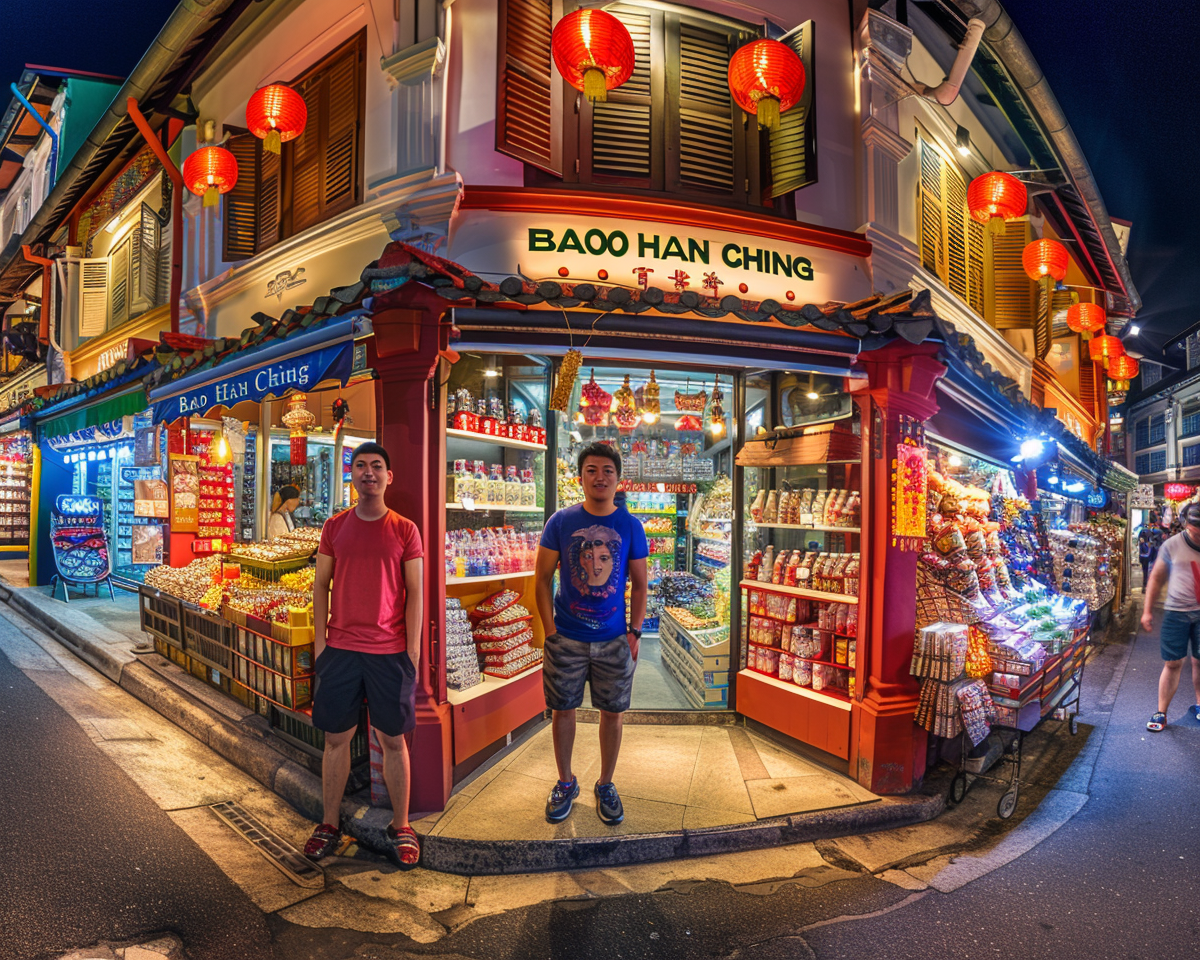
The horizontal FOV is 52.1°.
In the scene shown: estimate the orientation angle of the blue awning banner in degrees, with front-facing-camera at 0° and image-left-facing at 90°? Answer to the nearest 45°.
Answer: approximately 45°

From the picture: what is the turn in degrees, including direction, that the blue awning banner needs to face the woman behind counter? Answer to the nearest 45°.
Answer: approximately 135° to its right

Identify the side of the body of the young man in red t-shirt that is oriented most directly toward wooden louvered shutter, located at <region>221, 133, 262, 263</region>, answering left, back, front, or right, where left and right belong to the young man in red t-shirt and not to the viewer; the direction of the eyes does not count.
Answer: back

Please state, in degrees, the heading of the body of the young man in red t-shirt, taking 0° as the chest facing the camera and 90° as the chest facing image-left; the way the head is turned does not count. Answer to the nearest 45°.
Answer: approximately 0°

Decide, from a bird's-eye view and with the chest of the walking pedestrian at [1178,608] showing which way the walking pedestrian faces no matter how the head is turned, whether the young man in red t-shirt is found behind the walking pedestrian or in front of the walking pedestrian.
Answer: in front

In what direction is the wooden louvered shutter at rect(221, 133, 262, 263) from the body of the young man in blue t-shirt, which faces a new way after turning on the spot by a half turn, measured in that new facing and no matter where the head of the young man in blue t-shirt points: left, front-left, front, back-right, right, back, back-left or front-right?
front-left

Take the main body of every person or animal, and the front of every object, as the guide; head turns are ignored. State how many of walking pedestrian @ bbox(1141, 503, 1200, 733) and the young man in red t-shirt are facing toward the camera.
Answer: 2

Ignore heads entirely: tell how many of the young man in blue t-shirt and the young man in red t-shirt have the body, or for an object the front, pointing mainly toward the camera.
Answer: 2

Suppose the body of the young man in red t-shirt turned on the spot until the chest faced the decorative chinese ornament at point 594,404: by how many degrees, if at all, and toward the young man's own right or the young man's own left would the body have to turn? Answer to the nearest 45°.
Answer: approximately 135° to the young man's own left
